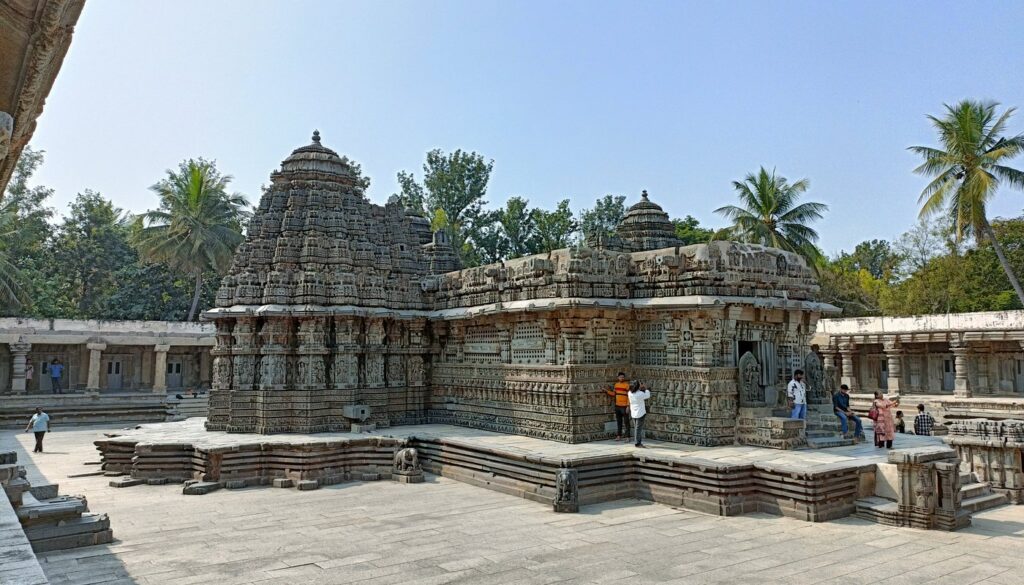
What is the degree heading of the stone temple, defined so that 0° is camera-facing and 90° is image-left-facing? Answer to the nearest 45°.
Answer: approximately 315°

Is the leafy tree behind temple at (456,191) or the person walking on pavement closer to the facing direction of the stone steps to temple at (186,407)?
the person walking on pavement

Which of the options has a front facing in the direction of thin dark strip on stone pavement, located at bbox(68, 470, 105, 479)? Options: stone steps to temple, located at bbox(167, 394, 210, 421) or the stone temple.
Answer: the stone steps to temple

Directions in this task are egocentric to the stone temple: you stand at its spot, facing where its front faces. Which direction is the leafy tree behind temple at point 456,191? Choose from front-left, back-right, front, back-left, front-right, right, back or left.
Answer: back-left

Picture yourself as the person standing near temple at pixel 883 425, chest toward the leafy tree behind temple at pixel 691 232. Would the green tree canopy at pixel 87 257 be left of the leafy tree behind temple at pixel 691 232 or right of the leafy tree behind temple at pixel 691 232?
left

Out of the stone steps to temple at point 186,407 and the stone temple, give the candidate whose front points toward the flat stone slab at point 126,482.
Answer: the stone steps to temple

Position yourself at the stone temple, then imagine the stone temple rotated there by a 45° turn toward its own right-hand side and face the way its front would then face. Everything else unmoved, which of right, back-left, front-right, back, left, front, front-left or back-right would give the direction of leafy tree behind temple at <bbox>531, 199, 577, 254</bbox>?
back

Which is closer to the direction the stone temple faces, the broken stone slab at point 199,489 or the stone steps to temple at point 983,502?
the stone steps to temple

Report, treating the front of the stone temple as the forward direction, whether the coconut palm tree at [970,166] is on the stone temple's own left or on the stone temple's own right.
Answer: on the stone temple's own left

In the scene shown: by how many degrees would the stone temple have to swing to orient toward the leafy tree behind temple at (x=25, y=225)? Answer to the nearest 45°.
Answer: approximately 180°
